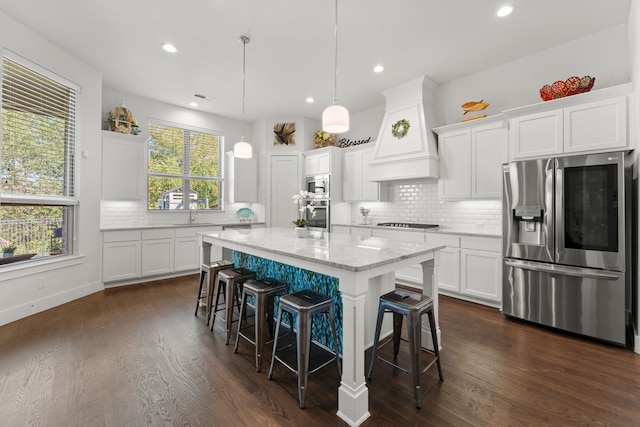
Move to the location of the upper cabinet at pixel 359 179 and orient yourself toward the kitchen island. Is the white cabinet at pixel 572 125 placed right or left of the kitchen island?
left

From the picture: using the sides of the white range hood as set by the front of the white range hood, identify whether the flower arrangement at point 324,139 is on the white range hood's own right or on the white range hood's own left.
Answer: on the white range hood's own right

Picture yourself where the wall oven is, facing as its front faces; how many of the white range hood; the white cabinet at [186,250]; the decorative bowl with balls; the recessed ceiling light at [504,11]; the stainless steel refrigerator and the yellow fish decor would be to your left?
5

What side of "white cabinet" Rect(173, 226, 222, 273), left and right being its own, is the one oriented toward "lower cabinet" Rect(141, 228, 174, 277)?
right

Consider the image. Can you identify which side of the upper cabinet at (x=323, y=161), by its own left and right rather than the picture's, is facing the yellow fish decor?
left

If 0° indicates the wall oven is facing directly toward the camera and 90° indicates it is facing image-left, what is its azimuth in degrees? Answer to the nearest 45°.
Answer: approximately 45°

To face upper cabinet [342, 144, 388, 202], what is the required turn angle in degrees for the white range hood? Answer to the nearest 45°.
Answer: approximately 90° to its right

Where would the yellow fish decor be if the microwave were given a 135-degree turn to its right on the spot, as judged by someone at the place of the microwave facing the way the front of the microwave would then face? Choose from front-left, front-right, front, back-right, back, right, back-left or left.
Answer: back-right

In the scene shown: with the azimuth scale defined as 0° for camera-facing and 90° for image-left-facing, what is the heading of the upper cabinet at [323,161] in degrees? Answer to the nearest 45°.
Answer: approximately 45°

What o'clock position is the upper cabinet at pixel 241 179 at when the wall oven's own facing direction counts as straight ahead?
The upper cabinet is roughly at 2 o'clock from the wall oven.
